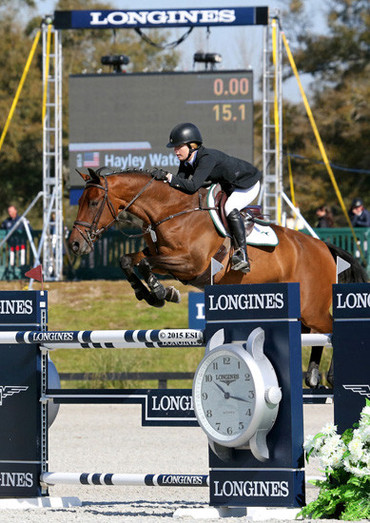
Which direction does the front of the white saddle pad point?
to the viewer's left

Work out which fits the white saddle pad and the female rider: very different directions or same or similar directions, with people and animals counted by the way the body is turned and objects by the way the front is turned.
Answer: same or similar directions

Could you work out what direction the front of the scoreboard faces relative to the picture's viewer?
facing the viewer

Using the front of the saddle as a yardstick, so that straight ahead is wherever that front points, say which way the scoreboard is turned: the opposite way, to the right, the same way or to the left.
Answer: to the left

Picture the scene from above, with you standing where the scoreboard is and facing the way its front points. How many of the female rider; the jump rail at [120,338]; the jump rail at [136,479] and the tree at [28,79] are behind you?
1

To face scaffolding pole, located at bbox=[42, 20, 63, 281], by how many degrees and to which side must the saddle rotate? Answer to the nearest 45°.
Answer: approximately 90° to its right

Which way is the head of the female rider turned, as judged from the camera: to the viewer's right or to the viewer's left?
to the viewer's left

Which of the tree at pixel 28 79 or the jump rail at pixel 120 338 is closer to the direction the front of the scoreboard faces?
the jump rail

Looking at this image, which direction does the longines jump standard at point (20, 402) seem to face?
toward the camera

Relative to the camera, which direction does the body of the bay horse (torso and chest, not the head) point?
to the viewer's left

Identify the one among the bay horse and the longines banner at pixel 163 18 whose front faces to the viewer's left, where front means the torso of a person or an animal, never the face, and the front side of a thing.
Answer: the bay horse

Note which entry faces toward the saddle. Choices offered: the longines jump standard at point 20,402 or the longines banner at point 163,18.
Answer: the longines banner at point 163,18

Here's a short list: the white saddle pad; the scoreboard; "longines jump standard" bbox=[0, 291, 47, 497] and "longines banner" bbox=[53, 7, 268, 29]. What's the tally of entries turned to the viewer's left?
1

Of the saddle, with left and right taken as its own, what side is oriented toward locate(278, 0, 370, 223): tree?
right

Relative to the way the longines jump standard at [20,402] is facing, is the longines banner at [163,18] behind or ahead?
behind

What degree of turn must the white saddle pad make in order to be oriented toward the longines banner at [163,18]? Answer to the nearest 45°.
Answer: approximately 90° to its right
